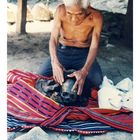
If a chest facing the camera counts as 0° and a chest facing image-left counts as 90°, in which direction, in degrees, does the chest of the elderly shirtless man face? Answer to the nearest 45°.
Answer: approximately 0°
